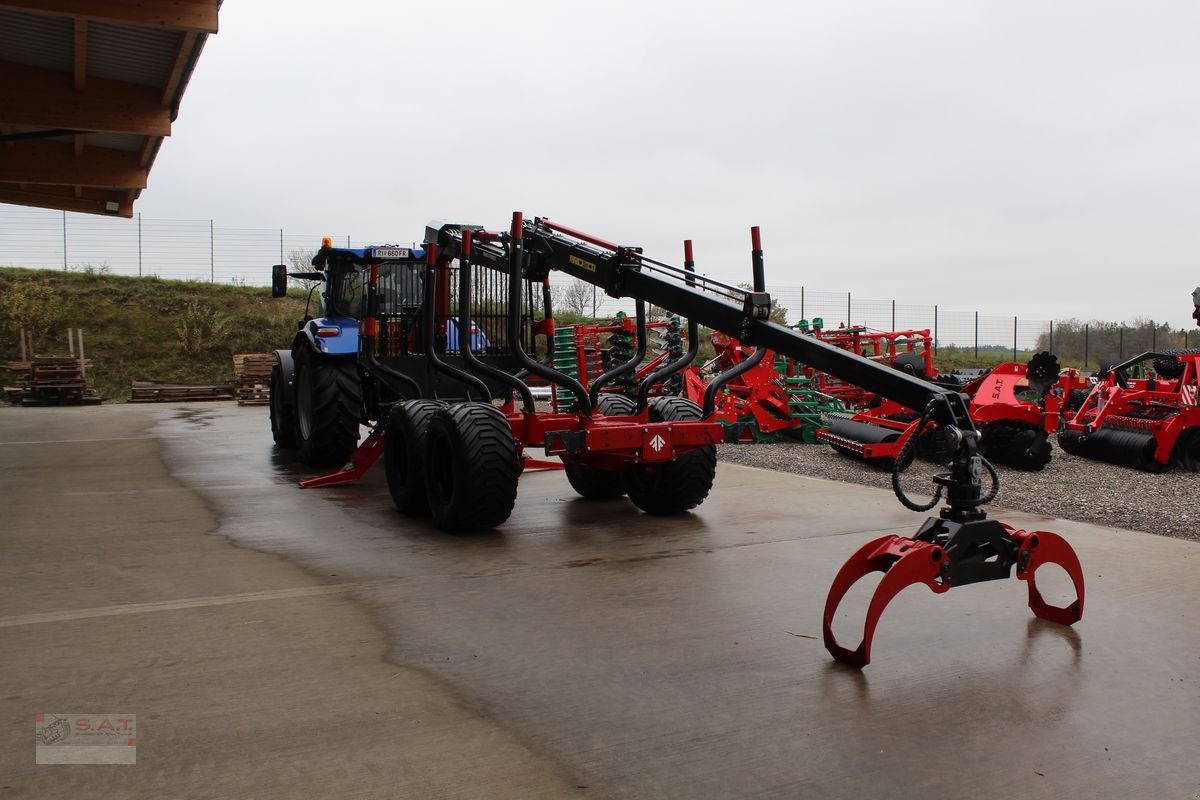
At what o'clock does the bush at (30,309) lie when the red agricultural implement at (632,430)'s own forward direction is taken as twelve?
The bush is roughly at 12 o'clock from the red agricultural implement.

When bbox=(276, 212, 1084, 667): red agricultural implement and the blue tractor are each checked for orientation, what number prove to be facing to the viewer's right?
0

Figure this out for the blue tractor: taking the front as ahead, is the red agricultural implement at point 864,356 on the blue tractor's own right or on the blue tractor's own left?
on the blue tractor's own right

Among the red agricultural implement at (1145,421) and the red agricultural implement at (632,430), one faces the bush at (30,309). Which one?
the red agricultural implement at (632,430)

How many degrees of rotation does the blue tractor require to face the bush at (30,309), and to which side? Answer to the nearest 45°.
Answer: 0° — it already faces it

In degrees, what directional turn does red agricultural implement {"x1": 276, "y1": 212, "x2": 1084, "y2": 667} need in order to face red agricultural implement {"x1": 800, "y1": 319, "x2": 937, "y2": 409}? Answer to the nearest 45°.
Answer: approximately 45° to its right

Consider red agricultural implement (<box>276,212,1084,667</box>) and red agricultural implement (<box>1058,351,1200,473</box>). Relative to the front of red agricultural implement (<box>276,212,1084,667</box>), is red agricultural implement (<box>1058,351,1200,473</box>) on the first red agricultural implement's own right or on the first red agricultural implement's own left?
on the first red agricultural implement's own right

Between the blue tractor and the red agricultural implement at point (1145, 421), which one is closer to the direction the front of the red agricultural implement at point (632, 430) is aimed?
the blue tractor

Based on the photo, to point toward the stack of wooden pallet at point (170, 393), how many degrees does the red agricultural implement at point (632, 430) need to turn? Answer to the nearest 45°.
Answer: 0° — it already faces it

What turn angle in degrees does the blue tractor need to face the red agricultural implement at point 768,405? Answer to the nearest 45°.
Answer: approximately 90° to its right

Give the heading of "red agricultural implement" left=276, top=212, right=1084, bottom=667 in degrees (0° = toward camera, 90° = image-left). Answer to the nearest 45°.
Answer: approximately 135°
